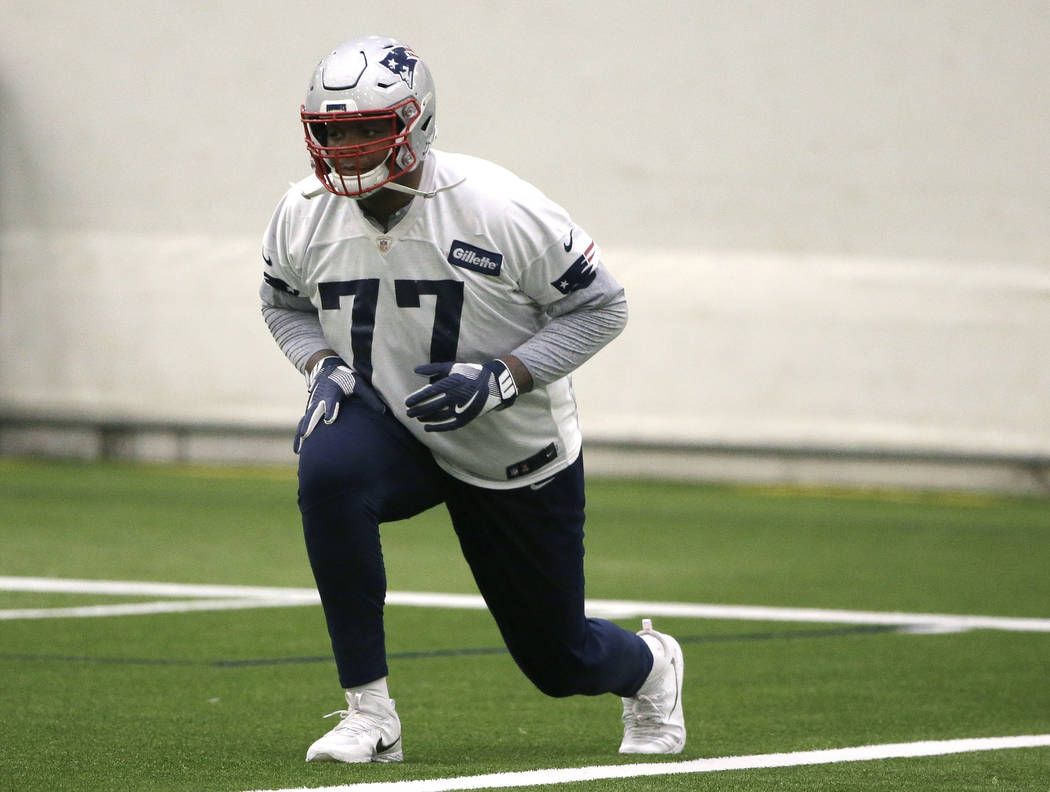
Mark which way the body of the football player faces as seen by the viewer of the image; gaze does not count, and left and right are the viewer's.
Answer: facing the viewer and to the left of the viewer

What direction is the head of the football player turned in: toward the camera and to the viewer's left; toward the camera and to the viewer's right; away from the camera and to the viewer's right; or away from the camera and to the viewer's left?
toward the camera and to the viewer's left
